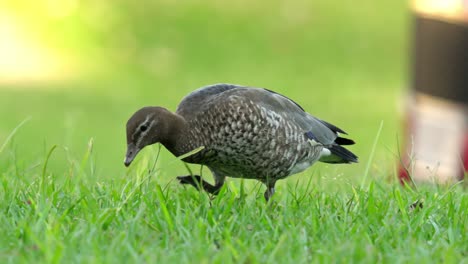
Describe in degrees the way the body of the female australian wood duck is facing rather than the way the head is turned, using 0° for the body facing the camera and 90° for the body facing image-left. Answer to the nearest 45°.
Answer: approximately 90°

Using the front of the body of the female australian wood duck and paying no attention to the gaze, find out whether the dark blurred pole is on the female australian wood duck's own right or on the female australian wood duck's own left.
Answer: on the female australian wood duck's own right
